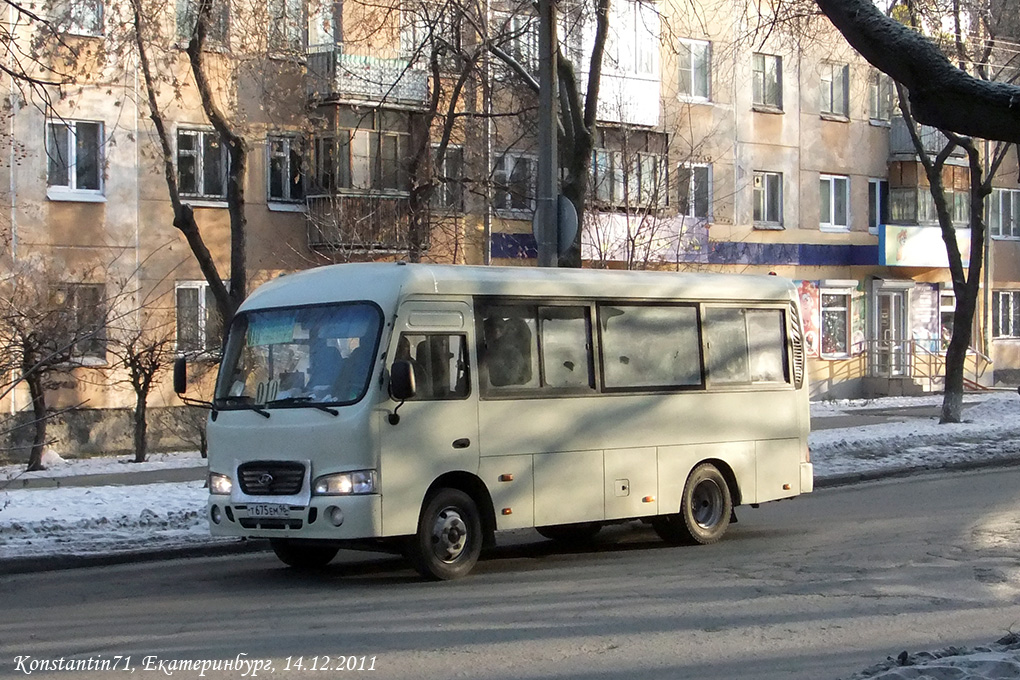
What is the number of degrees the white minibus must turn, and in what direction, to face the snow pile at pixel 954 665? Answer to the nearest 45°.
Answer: approximately 90° to its left

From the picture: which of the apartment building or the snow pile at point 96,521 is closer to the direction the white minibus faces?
the snow pile

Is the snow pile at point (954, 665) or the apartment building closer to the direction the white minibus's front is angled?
the snow pile

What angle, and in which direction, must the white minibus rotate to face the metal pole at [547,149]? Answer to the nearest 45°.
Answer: approximately 135° to its right

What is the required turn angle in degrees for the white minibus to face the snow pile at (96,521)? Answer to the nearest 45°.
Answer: approximately 90° to its right

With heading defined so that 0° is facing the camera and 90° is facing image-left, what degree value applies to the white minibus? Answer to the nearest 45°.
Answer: approximately 45°

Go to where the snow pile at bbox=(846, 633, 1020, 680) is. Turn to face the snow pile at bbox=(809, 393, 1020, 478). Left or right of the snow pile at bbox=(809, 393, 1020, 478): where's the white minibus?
left

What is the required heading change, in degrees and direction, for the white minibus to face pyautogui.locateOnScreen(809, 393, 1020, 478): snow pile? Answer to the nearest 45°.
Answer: approximately 180°
